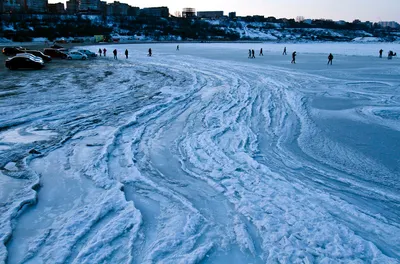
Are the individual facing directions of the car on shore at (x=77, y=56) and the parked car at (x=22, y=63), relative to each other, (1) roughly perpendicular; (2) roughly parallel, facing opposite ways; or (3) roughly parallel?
roughly parallel
